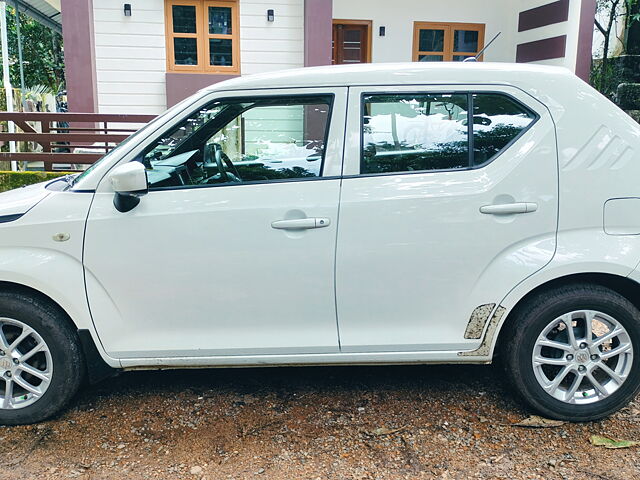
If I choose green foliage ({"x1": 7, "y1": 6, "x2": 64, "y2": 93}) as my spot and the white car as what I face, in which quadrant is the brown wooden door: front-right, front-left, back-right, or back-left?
front-left

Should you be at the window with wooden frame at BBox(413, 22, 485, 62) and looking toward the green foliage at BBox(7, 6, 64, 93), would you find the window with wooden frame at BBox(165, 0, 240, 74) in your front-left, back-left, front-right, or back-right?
front-left

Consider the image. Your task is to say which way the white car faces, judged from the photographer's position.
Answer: facing to the left of the viewer

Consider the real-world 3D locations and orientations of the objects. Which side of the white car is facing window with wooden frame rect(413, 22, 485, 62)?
right

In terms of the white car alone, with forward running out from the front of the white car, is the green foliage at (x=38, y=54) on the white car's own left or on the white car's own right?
on the white car's own right

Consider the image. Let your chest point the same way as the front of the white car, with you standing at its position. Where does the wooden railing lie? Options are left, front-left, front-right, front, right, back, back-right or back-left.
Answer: front-right

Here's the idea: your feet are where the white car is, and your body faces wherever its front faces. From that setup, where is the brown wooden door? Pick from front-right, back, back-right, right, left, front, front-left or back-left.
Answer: right

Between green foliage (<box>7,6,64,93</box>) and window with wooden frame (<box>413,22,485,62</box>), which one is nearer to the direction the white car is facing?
the green foliage

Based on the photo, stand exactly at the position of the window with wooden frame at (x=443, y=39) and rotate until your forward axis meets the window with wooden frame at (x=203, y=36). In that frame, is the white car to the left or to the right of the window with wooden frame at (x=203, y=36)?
left

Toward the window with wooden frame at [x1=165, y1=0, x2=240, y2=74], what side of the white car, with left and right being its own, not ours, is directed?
right

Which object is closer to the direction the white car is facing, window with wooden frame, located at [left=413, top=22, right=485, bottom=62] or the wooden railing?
the wooden railing
